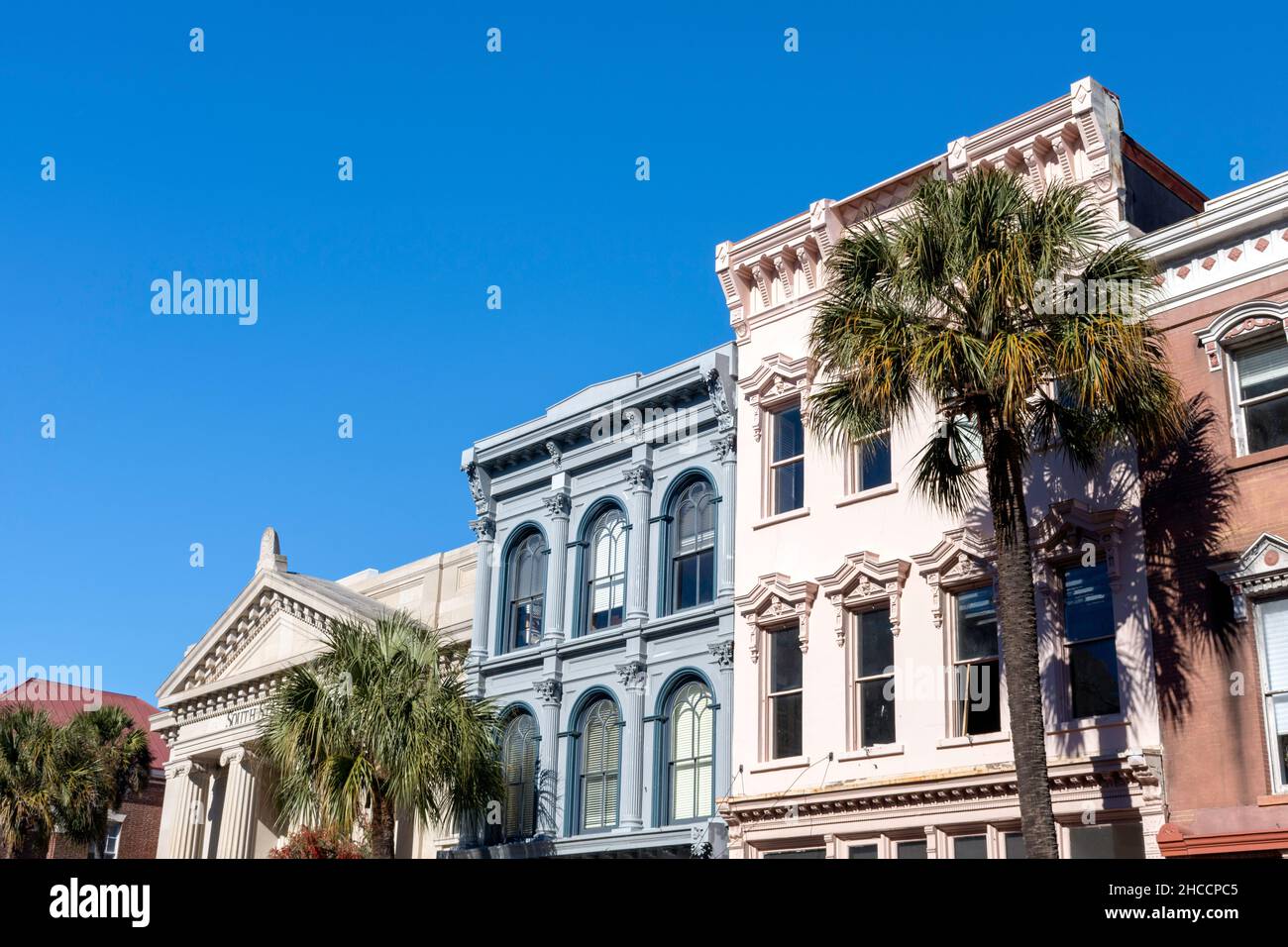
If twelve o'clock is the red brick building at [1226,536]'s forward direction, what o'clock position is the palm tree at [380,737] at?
The palm tree is roughly at 2 o'clock from the red brick building.

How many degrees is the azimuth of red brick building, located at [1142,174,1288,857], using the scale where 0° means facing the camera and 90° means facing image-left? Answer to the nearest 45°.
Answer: approximately 45°

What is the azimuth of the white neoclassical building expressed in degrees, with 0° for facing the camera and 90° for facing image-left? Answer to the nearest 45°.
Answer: approximately 45°

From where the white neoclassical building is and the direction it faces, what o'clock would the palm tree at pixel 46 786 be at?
The palm tree is roughly at 2 o'clock from the white neoclassical building.

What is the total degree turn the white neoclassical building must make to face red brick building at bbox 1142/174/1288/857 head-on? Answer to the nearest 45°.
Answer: approximately 90° to its left

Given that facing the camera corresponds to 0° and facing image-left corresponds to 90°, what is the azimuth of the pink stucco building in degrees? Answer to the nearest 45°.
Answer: approximately 45°

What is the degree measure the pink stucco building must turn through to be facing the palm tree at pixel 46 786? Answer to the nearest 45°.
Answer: approximately 90° to its right

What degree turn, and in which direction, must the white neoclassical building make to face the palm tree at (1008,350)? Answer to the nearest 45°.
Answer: approximately 45° to its left

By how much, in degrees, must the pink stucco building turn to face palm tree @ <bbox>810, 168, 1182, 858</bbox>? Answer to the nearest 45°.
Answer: approximately 45° to its left

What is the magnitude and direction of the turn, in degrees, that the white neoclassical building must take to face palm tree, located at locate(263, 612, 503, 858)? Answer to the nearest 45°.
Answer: approximately 45° to its left

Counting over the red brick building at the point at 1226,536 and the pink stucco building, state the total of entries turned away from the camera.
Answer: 0
